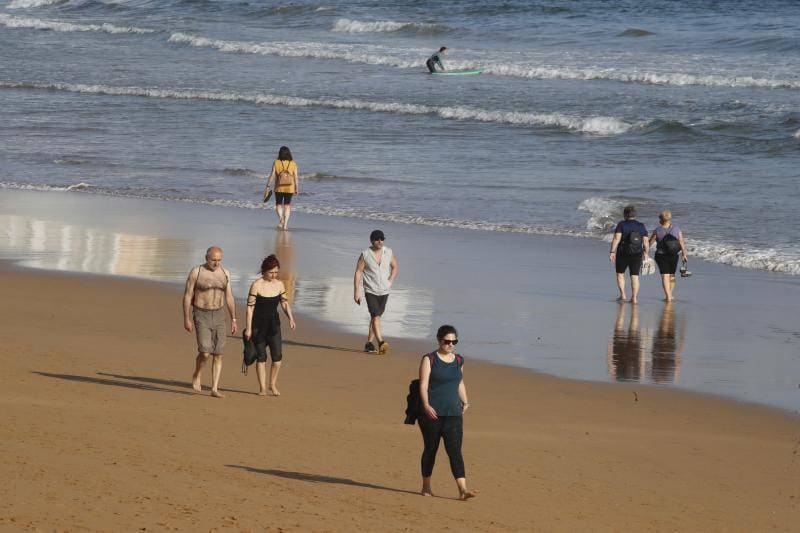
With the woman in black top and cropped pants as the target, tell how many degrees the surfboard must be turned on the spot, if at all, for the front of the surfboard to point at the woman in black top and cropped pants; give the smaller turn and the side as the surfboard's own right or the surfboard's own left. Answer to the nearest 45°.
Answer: approximately 90° to the surfboard's own right

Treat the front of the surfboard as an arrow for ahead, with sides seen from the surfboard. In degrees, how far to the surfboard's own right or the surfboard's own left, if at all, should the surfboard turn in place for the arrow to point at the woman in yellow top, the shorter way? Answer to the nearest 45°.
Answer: approximately 90° to the surfboard's own right

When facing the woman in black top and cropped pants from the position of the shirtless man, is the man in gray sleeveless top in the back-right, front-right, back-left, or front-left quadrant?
front-left

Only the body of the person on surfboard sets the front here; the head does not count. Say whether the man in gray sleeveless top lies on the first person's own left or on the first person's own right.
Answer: on the first person's own right

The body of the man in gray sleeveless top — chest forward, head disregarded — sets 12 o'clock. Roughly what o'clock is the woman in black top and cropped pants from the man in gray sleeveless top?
The woman in black top and cropped pants is roughly at 1 o'clock from the man in gray sleeveless top.

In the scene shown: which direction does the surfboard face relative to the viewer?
to the viewer's right

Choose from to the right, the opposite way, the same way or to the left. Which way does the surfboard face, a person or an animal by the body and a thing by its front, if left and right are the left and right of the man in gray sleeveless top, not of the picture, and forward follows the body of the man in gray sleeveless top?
to the left

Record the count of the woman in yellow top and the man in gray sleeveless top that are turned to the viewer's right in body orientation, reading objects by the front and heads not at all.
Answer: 0
